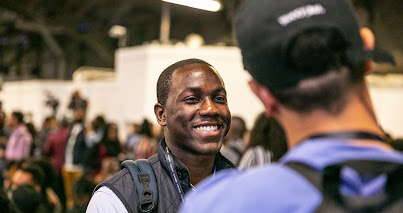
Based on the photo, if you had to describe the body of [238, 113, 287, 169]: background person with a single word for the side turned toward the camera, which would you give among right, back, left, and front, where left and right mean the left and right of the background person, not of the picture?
back

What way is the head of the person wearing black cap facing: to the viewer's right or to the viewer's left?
to the viewer's left

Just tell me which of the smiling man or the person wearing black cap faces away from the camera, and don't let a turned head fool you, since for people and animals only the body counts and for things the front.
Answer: the person wearing black cap

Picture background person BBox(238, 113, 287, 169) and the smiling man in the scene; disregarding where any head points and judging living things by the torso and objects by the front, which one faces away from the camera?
the background person

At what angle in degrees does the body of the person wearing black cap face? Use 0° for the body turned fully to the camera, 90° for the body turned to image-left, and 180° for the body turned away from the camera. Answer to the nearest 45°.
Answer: approximately 180°

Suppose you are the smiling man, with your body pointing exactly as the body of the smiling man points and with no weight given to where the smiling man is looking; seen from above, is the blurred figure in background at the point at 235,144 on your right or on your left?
on your left

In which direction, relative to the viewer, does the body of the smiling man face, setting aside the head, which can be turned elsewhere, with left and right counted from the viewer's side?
facing the viewer and to the right of the viewer
